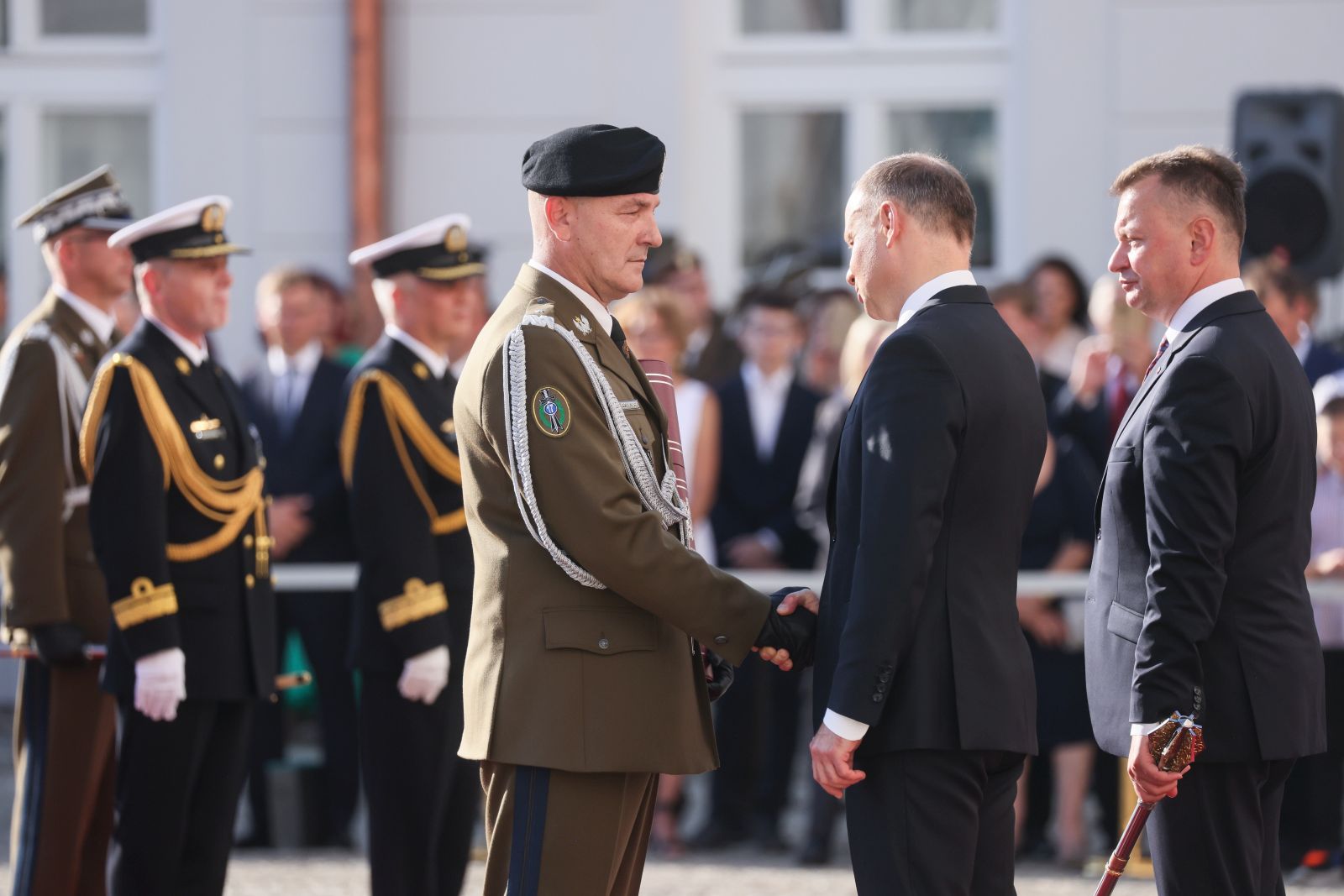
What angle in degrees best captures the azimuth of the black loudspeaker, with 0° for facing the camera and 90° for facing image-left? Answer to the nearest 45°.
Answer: approximately 0°

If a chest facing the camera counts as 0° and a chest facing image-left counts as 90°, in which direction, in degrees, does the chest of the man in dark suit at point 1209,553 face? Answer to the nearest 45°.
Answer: approximately 90°

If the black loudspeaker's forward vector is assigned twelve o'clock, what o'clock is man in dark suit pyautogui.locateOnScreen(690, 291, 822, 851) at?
The man in dark suit is roughly at 2 o'clock from the black loudspeaker.

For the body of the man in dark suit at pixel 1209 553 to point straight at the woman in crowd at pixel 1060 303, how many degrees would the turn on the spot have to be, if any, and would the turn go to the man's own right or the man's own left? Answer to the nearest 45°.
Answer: approximately 90° to the man's own right

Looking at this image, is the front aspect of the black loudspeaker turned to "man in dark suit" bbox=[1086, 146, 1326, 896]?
yes

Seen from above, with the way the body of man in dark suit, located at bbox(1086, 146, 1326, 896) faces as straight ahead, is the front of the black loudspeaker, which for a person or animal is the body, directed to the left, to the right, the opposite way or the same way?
to the left

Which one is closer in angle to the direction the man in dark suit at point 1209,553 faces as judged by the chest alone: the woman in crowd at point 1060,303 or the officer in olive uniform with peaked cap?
the officer in olive uniform with peaked cap

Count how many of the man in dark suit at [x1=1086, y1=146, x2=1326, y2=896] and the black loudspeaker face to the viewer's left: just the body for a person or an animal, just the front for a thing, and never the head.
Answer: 1
